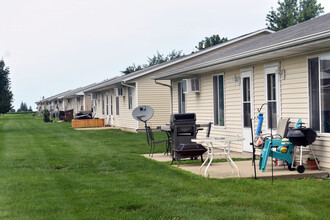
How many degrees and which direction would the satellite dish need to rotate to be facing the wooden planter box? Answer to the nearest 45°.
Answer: approximately 135° to its right

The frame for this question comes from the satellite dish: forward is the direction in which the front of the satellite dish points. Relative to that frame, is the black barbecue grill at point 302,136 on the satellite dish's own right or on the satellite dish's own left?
on the satellite dish's own left

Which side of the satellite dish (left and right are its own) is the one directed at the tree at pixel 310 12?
back

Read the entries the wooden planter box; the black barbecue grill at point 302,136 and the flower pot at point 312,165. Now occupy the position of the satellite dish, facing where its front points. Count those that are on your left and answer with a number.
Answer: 2

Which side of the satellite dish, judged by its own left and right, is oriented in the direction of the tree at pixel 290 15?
back

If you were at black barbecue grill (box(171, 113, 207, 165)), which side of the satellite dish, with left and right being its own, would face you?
left

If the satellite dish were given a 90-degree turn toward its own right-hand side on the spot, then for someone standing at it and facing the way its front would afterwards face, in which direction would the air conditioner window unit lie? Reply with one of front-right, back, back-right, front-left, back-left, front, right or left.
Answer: right

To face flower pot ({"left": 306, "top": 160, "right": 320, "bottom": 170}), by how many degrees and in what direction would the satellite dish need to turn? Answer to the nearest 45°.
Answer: approximately 90° to its left

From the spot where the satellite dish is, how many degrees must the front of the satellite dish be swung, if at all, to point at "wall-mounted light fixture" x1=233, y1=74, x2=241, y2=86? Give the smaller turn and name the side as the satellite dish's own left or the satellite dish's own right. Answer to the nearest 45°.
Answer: approximately 135° to the satellite dish's own left

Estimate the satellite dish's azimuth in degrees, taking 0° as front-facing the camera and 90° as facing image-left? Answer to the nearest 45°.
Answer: approximately 45°
